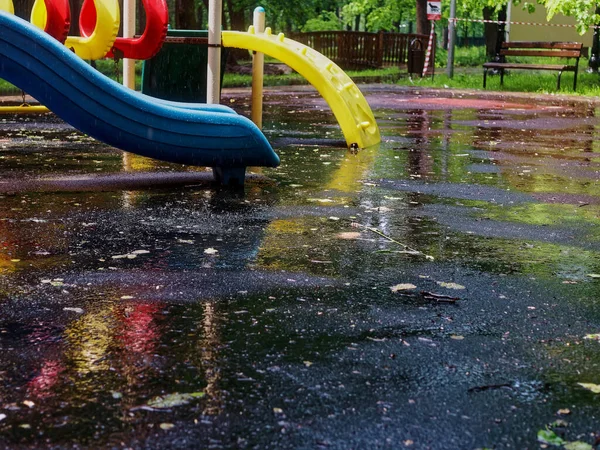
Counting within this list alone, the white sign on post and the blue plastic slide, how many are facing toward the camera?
1

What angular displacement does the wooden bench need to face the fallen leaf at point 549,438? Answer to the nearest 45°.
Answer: approximately 45° to its left

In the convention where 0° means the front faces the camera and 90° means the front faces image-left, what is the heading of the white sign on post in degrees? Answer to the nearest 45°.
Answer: approximately 0°

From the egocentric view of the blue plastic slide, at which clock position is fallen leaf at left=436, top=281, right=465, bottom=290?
The fallen leaf is roughly at 2 o'clock from the blue plastic slide.

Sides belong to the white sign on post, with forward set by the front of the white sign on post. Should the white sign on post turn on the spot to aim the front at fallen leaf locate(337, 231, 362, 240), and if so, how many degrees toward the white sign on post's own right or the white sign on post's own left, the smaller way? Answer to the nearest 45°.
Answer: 0° — it already faces it

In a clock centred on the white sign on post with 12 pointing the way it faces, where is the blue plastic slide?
The blue plastic slide is roughly at 12 o'clock from the white sign on post.

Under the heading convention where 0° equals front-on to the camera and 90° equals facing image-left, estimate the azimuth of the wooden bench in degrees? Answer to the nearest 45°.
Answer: approximately 45°

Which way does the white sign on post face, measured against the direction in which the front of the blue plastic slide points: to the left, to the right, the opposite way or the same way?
to the right

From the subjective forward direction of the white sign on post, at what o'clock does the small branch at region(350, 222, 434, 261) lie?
The small branch is roughly at 12 o'clock from the white sign on post.

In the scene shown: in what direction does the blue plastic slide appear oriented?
to the viewer's right

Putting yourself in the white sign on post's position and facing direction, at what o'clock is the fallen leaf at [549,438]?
The fallen leaf is roughly at 12 o'clock from the white sign on post.

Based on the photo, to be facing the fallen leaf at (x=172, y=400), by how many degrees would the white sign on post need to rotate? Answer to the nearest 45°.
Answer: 0° — it already faces it
